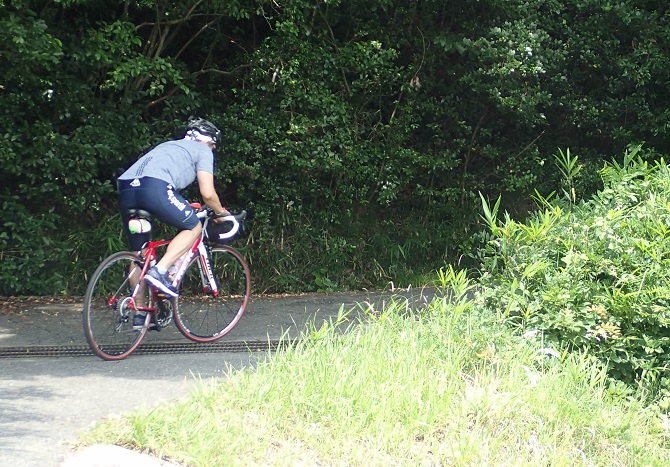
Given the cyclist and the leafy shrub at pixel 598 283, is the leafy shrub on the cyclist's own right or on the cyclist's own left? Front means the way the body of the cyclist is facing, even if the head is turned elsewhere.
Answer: on the cyclist's own right

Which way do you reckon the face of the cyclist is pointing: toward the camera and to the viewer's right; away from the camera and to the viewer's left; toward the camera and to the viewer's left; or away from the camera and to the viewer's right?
away from the camera and to the viewer's right

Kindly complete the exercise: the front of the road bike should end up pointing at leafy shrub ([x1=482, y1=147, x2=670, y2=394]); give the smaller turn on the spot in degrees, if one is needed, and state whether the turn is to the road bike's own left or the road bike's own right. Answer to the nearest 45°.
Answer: approximately 90° to the road bike's own right

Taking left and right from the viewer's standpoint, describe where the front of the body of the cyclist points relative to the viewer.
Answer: facing away from the viewer and to the right of the viewer

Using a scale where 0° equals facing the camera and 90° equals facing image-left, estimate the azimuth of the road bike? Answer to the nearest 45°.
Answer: approximately 225°
